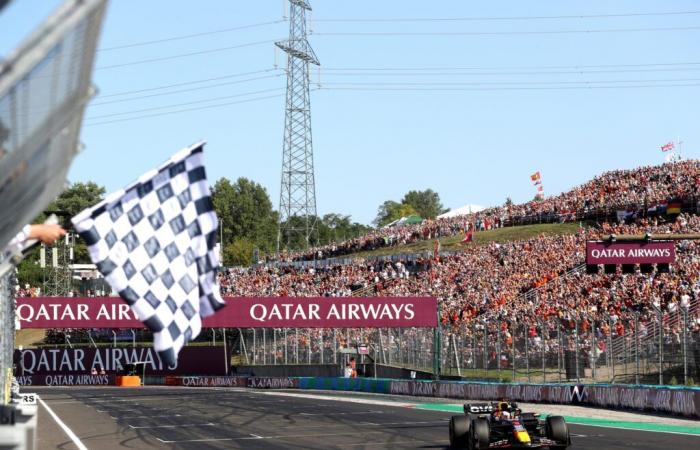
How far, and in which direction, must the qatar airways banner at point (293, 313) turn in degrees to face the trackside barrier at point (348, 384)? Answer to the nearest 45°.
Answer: approximately 45° to its left

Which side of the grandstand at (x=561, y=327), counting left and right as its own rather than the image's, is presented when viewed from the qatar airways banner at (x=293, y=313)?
right

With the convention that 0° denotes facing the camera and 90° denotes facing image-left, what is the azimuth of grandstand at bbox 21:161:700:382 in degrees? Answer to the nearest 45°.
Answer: approximately 45°

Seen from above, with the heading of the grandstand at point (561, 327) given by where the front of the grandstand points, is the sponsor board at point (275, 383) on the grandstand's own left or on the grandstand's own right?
on the grandstand's own right

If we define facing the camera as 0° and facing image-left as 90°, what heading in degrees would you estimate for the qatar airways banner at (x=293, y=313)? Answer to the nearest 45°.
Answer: approximately 0°

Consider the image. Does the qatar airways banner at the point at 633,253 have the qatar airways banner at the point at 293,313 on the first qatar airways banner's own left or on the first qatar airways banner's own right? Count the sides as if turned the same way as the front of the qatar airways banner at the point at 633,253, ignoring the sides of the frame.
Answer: on the first qatar airways banner's own right
